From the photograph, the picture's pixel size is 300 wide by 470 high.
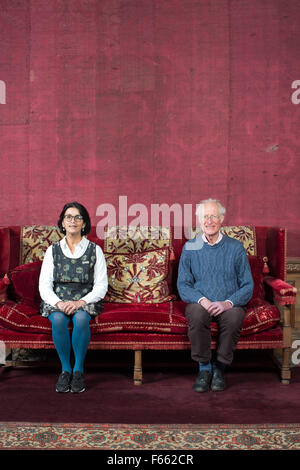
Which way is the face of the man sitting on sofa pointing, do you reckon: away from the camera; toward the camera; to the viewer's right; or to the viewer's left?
toward the camera

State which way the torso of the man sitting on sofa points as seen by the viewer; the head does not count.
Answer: toward the camera

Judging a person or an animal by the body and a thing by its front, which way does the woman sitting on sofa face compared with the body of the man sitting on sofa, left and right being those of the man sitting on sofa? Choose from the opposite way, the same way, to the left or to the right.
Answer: the same way

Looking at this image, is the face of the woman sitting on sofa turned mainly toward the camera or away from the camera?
toward the camera

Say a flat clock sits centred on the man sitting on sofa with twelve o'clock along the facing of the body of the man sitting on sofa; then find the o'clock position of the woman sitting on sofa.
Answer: The woman sitting on sofa is roughly at 3 o'clock from the man sitting on sofa.

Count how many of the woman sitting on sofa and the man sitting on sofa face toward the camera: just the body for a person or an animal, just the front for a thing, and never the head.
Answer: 2

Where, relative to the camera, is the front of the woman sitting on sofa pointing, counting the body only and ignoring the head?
toward the camera

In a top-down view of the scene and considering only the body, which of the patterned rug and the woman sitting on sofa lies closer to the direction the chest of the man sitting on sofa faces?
the patterned rug

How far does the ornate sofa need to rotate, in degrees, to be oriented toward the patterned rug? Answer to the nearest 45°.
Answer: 0° — it already faces it

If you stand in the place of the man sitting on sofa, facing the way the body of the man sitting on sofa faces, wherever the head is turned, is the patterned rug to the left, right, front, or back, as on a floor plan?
front

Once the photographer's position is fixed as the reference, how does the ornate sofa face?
facing the viewer

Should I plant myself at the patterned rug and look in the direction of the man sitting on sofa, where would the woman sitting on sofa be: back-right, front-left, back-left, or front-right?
front-left

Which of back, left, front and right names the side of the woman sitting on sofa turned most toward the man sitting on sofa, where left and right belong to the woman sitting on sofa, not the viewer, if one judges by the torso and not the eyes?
left
